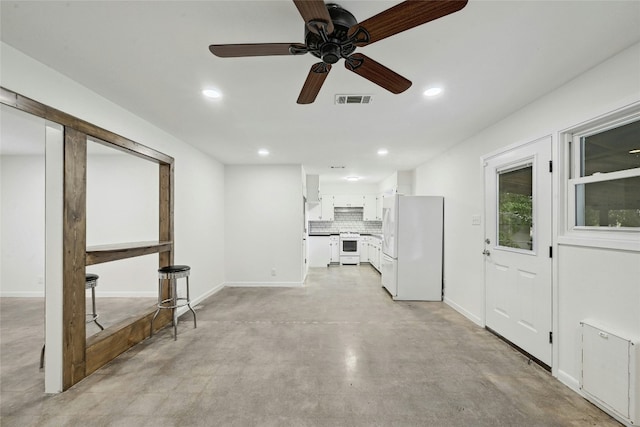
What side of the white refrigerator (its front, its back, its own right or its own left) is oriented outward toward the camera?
left

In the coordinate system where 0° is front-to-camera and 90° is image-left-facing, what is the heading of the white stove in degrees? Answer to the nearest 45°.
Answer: approximately 0°

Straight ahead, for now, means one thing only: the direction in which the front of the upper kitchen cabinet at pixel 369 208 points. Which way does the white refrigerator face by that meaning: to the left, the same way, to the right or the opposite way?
to the right

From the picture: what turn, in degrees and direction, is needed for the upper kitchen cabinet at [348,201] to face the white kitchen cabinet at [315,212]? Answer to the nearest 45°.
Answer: approximately 90° to its right

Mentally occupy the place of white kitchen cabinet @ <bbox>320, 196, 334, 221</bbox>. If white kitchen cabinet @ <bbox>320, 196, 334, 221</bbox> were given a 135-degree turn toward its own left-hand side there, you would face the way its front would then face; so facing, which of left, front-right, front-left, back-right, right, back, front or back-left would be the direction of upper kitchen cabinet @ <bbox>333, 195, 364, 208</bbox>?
front-right

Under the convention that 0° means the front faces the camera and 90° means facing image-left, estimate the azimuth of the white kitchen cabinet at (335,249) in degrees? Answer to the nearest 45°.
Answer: approximately 0°

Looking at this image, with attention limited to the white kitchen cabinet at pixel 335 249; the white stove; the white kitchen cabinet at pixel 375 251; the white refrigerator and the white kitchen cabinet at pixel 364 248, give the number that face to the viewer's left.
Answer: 2

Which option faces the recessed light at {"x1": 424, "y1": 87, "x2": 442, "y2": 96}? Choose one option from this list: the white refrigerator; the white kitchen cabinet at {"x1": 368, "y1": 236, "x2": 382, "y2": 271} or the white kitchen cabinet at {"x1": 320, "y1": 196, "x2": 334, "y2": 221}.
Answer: the white kitchen cabinet at {"x1": 320, "y1": 196, "x2": 334, "y2": 221}
